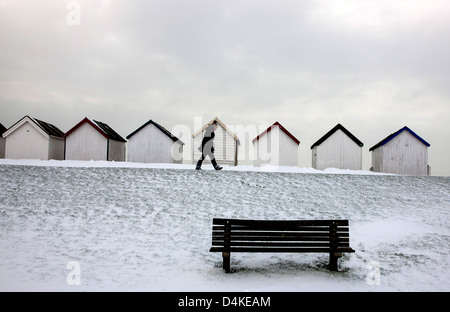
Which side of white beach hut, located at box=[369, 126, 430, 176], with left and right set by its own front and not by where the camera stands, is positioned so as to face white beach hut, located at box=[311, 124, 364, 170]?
left

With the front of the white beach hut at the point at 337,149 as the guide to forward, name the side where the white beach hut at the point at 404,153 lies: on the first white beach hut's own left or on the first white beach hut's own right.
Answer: on the first white beach hut's own right

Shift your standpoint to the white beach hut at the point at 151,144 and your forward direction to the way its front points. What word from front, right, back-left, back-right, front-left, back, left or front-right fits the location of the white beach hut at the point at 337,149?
right

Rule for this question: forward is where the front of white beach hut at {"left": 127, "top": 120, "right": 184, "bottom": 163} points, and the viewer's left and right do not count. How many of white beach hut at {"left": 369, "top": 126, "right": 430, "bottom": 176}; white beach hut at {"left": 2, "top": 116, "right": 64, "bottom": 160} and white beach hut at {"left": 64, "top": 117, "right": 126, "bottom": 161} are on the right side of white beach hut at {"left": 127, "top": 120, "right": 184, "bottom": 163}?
1

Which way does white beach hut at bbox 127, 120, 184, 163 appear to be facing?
away from the camera

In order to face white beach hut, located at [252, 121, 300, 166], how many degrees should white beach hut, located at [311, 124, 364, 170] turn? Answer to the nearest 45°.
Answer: approximately 90° to its left

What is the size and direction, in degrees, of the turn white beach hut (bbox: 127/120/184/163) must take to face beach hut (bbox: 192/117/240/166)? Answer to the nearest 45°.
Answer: approximately 90° to its right

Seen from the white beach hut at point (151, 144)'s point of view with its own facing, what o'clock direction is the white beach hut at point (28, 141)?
the white beach hut at point (28, 141) is roughly at 9 o'clock from the white beach hut at point (151, 144).

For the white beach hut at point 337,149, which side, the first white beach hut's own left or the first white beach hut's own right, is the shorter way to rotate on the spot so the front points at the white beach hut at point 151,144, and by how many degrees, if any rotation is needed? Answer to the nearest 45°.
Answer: approximately 90° to the first white beach hut's own left

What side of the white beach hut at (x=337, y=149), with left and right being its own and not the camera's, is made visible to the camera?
back

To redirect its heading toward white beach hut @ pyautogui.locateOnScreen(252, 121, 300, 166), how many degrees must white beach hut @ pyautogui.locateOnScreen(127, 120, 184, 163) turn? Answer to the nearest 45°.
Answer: approximately 90° to its right

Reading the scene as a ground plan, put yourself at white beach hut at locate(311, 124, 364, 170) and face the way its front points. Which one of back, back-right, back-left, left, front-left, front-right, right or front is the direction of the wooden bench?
back

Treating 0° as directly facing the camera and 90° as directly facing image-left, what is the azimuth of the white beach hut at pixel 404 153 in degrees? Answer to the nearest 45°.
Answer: approximately 180°

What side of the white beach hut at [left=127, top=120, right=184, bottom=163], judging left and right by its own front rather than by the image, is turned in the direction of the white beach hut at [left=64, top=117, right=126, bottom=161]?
left

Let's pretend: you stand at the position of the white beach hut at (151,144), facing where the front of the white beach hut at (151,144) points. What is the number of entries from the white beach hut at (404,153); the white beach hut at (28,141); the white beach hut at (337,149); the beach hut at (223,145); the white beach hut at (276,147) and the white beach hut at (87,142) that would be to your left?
2
